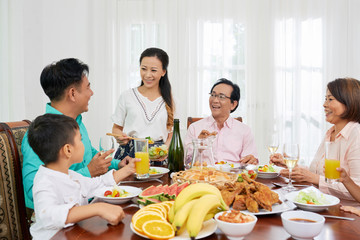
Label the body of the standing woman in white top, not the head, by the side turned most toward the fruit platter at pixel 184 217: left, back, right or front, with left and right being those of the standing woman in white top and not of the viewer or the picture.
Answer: front

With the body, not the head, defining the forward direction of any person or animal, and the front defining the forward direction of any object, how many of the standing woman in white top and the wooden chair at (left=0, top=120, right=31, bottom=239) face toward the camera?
1

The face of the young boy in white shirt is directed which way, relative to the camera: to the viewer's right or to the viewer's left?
to the viewer's right

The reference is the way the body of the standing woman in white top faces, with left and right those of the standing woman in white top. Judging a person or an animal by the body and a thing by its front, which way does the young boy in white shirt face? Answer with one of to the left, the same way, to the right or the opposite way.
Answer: to the left

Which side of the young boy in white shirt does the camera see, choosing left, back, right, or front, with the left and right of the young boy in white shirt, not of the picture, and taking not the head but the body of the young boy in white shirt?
right

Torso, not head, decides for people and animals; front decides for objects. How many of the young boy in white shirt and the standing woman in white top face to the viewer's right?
1

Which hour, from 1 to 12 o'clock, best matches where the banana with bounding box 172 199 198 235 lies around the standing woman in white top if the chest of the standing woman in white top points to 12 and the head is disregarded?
The banana is roughly at 12 o'clock from the standing woman in white top.

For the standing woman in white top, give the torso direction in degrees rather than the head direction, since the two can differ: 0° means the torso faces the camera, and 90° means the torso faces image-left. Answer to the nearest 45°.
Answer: approximately 0°

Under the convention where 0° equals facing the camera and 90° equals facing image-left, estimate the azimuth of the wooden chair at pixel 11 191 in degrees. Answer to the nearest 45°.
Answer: approximately 225°

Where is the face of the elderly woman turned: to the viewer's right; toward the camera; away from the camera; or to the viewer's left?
to the viewer's left
